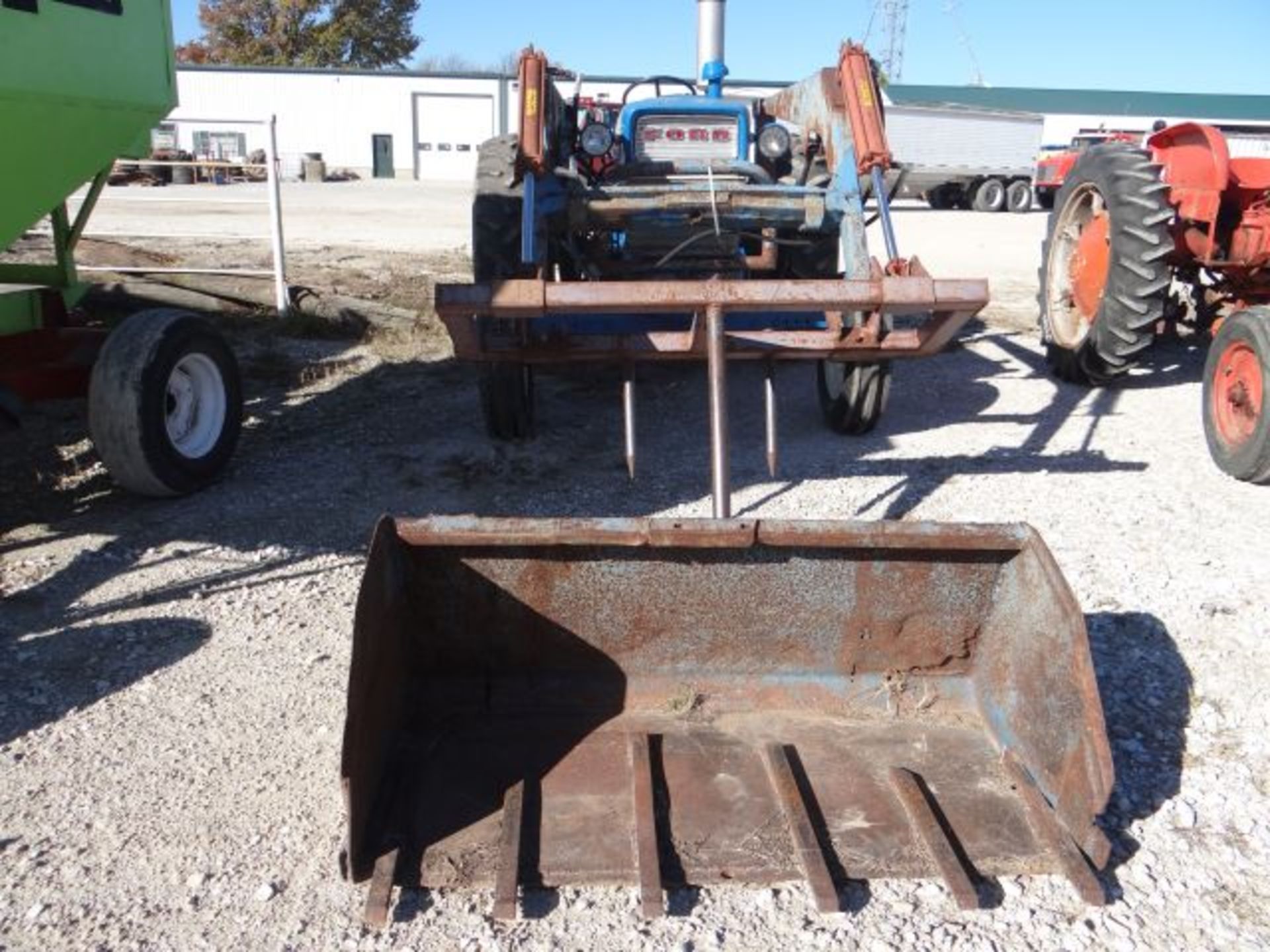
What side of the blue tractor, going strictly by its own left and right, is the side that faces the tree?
back

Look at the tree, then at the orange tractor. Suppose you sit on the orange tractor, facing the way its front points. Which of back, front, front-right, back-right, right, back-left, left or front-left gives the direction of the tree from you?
back

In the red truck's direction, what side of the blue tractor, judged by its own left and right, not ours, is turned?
back

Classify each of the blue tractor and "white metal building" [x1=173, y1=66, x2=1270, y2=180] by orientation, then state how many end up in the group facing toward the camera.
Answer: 2

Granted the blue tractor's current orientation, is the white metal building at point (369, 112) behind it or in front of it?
behind

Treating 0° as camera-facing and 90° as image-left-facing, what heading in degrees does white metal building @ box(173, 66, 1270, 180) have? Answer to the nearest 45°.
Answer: approximately 0°

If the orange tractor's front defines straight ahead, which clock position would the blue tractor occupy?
The blue tractor is roughly at 3 o'clock from the orange tractor.

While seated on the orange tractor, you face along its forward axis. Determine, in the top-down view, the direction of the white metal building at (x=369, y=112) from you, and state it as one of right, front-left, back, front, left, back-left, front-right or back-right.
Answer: back
